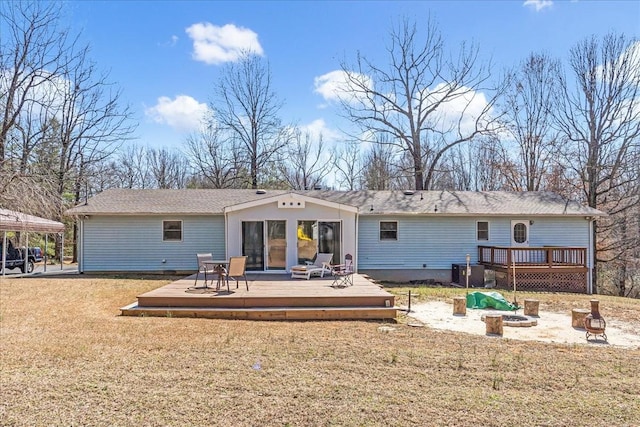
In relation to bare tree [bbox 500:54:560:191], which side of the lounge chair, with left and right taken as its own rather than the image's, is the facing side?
back

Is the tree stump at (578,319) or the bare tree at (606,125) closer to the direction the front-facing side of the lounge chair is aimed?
the tree stump

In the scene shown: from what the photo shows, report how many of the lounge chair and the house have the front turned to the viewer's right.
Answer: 0

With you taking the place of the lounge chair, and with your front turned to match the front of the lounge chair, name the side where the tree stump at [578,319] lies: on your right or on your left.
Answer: on your left

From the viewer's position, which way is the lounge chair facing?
facing the viewer and to the left of the viewer

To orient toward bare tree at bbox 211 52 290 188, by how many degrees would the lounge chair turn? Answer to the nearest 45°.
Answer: approximately 135° to its right
